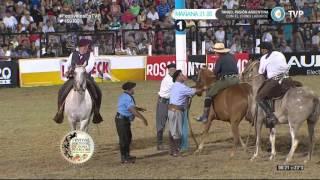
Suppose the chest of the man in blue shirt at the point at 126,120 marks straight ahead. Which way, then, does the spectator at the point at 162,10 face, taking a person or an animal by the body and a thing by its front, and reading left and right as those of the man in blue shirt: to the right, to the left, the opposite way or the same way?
to the right

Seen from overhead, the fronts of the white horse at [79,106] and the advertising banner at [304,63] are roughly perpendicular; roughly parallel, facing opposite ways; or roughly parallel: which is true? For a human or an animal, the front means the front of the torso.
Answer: roughly parallel

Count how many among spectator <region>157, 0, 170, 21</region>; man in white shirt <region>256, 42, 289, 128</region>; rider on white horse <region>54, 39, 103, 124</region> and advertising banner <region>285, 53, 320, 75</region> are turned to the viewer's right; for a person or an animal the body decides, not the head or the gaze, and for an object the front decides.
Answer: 0

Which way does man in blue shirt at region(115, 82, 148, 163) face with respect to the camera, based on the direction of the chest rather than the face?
to the viewer's right

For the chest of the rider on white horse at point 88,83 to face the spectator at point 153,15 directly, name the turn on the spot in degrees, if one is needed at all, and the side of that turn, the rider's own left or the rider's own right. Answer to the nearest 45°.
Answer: approximately 180°

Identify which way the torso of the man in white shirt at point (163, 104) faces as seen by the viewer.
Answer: to the viewer's right

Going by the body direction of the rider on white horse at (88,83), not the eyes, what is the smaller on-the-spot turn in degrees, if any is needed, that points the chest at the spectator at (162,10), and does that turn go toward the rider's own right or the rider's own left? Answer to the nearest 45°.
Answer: approximately 180°

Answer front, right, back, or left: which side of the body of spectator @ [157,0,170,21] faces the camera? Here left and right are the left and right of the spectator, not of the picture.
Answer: front

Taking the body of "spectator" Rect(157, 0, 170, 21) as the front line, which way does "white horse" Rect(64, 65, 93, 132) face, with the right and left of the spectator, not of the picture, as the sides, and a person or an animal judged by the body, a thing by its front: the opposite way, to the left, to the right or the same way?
the same way

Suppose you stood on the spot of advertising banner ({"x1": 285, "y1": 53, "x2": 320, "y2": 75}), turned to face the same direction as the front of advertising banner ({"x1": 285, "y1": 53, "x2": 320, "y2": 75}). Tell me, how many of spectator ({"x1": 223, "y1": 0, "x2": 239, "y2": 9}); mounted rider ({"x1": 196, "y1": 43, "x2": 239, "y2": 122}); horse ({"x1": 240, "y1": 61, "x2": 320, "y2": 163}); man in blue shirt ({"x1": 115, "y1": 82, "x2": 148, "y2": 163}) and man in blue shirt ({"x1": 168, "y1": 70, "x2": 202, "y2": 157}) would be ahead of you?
4

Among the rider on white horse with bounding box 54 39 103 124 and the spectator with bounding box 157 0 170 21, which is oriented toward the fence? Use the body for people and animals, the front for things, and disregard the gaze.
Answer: the spectator

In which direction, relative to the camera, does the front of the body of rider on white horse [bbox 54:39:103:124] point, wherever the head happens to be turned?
toward the camera

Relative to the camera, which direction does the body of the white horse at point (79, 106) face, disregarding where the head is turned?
toward the camera

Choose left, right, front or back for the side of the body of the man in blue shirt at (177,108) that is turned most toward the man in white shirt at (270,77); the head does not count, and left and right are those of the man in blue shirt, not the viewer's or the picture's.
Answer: front
